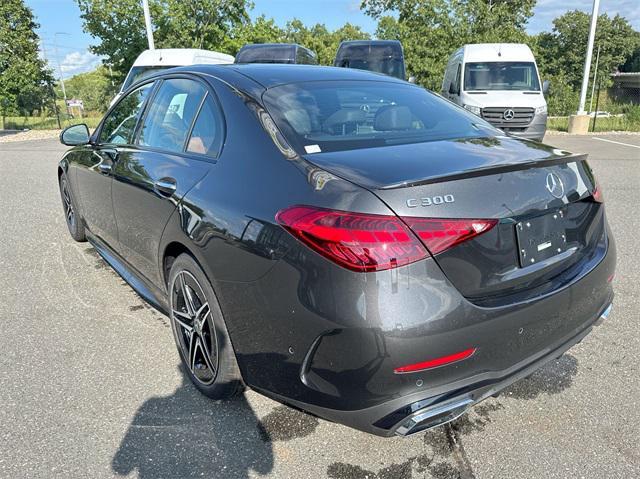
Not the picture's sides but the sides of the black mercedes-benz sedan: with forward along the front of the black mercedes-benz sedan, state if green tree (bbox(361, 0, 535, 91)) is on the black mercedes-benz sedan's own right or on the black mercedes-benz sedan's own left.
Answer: on the black mercedes-benz sedan's own right

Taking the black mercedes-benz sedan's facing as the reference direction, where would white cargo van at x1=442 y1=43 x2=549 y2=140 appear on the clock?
The white cargo van is roughly at 2 o'clock from the black mercedes-benz sedan.

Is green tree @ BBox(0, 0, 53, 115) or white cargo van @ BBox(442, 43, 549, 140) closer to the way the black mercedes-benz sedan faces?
the green tree

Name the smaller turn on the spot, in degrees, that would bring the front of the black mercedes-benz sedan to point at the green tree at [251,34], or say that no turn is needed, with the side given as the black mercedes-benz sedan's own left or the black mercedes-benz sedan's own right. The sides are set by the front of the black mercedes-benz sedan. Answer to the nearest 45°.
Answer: approximately 45° to the black mercedes-benz sedan's own right

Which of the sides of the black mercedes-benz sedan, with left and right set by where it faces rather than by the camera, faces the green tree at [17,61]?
front

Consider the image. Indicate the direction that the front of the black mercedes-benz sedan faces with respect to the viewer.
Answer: facing away from the viewer and to the left of the viewer

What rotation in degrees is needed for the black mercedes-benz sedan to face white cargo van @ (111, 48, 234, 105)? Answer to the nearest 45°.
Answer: approximately 45° to its right

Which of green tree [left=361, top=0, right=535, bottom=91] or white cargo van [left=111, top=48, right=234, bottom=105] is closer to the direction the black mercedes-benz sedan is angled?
the white cargo van
